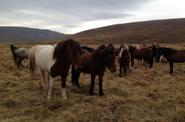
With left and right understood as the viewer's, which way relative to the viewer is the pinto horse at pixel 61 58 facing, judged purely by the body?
facing the viewer and to the right of the viewer

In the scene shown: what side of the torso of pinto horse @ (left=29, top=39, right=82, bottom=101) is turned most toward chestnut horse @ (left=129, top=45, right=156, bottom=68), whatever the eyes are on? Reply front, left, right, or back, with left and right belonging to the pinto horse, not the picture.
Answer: left

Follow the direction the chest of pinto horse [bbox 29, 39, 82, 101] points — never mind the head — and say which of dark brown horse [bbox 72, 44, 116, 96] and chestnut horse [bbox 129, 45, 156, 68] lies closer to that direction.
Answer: the dark brown horse

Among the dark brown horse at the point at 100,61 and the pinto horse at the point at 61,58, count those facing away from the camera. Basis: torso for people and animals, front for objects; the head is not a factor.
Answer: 0

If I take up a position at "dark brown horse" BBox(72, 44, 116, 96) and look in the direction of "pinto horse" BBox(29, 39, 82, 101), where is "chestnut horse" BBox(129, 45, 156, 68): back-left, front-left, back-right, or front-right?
back-right
